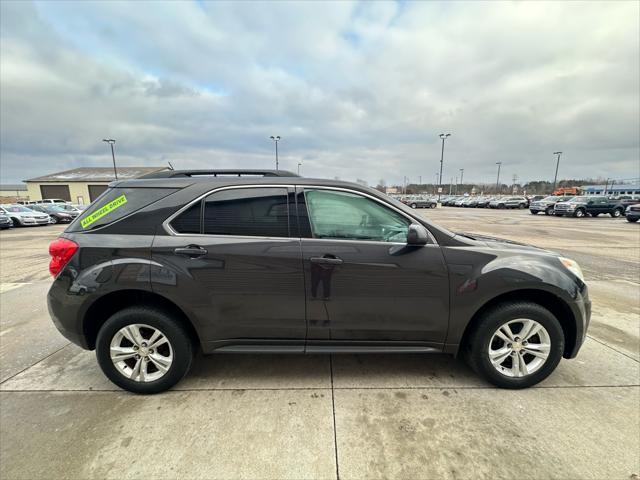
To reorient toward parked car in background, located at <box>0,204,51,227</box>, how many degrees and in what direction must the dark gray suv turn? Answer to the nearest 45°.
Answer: approximately 135° to its left

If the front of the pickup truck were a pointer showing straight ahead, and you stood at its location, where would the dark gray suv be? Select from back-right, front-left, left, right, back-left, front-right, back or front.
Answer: front-left

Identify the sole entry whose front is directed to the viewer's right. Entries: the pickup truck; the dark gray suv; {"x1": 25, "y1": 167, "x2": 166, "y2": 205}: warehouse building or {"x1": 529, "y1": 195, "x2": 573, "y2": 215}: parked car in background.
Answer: the dark gray suv

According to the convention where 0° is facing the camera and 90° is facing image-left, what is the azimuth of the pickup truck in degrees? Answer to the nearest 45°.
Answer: approximately 45°

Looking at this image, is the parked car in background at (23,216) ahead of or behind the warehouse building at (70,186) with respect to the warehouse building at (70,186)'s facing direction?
ahead

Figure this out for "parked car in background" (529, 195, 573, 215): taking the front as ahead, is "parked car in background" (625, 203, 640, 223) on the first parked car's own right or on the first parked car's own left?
on the first parked car's own left

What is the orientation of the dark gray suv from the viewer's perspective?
to the viewer's right

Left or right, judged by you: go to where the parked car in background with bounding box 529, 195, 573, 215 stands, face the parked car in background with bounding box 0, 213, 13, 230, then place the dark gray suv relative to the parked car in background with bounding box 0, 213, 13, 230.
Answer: left

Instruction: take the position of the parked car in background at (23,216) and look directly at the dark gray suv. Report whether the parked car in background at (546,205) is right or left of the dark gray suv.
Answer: left

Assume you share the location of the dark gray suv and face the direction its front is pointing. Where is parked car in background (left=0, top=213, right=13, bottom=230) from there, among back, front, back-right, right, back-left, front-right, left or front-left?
back-left
